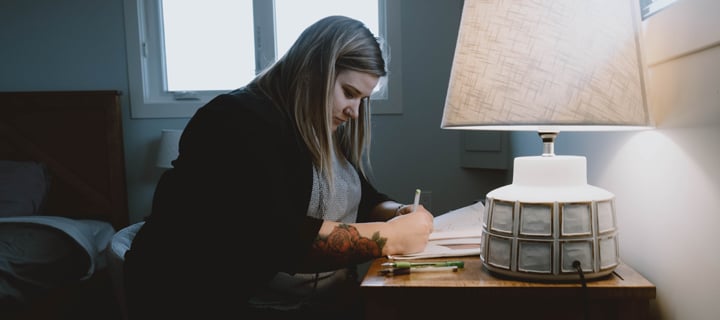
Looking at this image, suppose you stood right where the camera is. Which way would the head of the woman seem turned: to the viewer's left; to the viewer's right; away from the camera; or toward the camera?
to the viewer's right

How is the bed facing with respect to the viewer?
toward the camera
